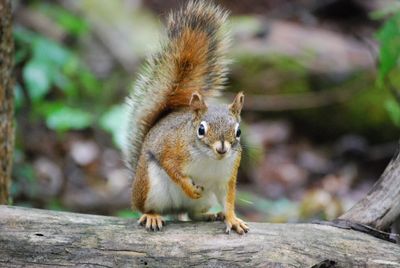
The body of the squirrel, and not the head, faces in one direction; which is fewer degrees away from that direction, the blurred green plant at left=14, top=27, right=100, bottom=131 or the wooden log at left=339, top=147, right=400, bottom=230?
the wooden log

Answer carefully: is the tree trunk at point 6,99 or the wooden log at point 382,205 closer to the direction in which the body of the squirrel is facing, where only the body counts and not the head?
the wooden log

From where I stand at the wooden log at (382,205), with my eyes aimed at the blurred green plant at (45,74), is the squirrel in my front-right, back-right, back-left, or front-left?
front-left

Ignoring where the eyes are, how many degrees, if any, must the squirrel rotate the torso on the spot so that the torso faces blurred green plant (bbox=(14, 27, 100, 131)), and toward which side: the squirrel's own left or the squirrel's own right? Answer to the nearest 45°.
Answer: approximately 180°

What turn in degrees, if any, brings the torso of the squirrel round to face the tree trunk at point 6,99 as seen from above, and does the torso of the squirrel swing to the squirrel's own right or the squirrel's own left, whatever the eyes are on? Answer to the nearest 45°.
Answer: approximately 135° to the squirrel's own right

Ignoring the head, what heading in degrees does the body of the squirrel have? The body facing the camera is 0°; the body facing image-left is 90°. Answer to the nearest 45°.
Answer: approximately 315°
